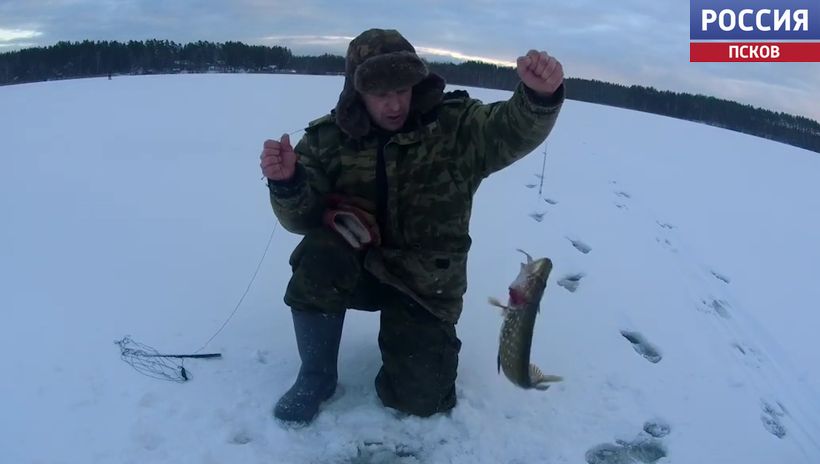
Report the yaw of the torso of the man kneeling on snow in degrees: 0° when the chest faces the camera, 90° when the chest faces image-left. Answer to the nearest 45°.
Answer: approximately 0°
